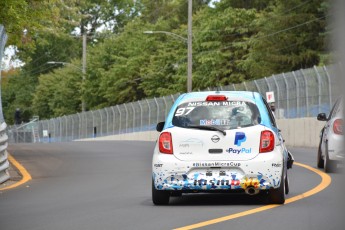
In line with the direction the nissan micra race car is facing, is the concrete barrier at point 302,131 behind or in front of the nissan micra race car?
in front

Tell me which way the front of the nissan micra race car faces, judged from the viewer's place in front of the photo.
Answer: facing away from the viewer
